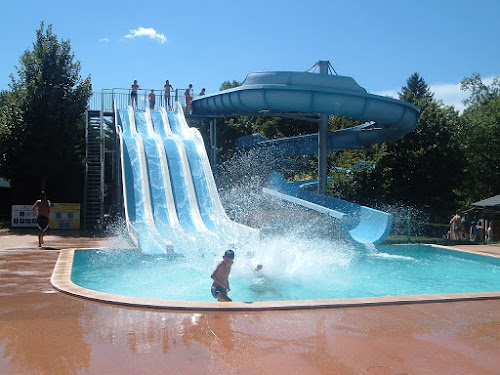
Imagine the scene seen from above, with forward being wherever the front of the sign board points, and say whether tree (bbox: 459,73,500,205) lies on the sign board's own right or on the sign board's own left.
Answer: on the sign board's own left

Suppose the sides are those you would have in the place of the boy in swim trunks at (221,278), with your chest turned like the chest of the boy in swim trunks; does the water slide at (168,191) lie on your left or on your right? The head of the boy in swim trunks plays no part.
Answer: on your left

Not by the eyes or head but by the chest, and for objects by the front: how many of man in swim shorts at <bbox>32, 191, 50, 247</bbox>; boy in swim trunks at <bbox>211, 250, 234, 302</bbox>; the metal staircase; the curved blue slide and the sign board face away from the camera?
1

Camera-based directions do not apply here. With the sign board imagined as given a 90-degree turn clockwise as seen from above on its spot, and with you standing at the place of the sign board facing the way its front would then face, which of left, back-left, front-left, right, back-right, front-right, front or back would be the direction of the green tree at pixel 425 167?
back

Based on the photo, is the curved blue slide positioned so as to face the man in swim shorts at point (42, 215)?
no

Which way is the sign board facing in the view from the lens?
facing the viewer

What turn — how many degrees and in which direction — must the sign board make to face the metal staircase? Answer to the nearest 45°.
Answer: approximately 135° to its left
